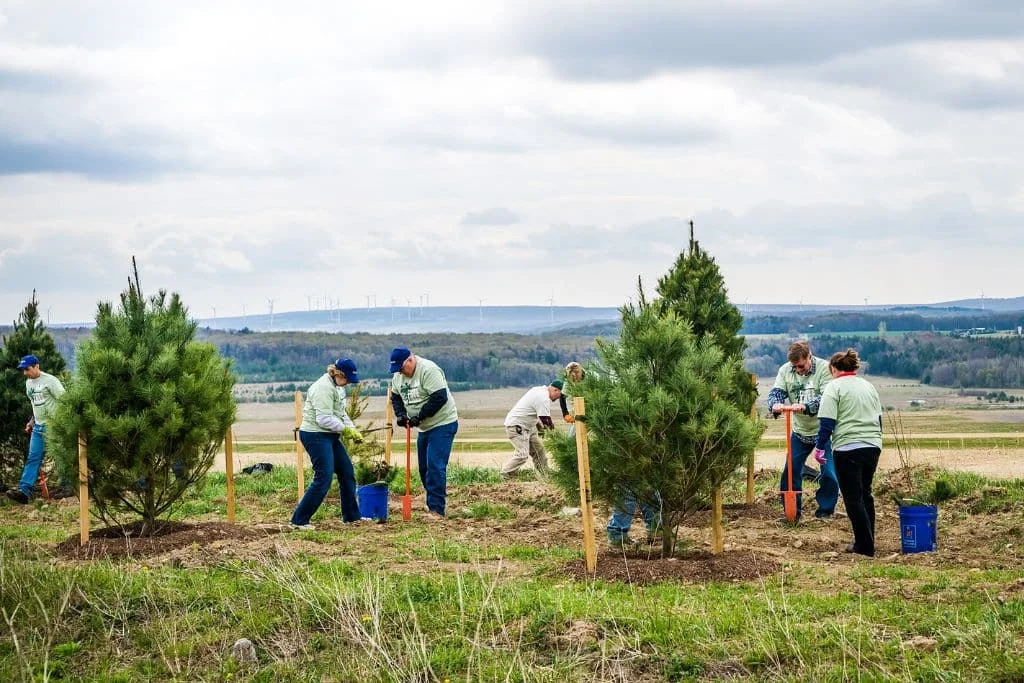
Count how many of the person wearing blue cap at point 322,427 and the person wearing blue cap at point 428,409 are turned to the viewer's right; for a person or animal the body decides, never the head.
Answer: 1

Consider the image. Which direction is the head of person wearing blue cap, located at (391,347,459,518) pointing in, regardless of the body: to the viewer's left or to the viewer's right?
to the viewer's left

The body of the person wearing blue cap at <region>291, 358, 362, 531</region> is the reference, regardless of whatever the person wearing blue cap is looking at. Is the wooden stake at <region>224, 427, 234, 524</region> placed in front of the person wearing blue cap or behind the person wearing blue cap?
behind

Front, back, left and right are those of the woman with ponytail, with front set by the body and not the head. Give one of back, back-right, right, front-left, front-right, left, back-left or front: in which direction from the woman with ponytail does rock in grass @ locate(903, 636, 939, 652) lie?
back-left

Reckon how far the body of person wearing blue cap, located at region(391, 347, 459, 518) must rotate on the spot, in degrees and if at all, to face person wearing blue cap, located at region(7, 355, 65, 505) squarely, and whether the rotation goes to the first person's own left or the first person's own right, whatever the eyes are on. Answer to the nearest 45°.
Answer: approximately 90° to the first person's own right

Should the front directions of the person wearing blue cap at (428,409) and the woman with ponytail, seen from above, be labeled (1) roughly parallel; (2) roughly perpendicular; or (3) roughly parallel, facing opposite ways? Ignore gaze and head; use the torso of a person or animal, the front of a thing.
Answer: roughly perpendicular

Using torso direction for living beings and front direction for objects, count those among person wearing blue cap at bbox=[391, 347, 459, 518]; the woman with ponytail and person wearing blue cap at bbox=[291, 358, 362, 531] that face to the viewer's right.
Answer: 1

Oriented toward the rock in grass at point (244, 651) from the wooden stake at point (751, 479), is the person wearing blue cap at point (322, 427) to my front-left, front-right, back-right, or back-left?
front-right

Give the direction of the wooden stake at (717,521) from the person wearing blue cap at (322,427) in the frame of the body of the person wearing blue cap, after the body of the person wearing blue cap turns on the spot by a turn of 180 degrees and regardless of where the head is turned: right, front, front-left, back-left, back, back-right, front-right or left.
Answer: back-left

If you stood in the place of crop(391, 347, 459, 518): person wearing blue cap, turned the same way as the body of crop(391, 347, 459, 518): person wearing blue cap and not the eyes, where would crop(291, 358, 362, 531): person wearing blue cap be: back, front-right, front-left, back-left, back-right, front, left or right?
front

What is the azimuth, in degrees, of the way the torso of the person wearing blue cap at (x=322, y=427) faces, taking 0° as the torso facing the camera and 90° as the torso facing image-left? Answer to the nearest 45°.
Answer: approximately 270°

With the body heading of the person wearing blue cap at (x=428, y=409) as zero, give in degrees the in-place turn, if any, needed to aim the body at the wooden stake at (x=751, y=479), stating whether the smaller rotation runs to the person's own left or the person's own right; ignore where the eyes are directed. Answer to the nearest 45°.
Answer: approximately 135° to the person's own left

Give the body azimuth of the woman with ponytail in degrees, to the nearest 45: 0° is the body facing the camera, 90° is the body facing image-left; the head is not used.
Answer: approximately 135°

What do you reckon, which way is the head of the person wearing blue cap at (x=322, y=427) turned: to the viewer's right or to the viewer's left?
to the viewer's right
